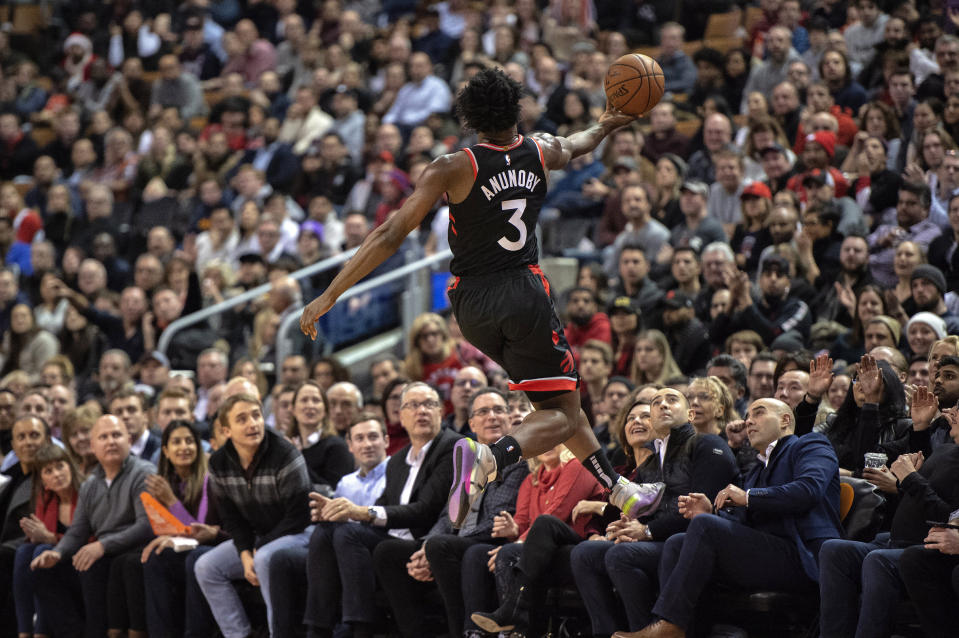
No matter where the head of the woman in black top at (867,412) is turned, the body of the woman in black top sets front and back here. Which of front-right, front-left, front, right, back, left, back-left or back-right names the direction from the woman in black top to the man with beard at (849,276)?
back-right

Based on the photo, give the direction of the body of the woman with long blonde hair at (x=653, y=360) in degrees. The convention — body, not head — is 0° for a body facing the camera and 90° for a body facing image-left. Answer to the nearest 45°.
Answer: approximately 45°

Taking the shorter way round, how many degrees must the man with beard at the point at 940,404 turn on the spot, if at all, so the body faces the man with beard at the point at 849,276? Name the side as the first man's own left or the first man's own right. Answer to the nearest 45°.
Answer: approximately 135° to the first man's own right

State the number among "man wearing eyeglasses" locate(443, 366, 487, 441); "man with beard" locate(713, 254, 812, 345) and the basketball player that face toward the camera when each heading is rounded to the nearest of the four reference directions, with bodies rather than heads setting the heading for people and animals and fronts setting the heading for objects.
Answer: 2

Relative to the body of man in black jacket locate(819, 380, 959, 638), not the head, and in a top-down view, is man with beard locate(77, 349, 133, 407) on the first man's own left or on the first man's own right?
on the first man's own right

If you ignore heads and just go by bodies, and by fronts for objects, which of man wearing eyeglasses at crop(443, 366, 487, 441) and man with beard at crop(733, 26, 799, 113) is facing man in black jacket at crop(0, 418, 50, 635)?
the man with beard

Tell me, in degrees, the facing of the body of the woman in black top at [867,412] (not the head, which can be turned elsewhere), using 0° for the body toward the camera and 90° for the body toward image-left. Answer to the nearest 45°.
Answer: approximately 45°

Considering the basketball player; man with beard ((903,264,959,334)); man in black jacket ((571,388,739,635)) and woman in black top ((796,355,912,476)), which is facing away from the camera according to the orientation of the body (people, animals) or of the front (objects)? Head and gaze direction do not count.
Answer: the basketball player

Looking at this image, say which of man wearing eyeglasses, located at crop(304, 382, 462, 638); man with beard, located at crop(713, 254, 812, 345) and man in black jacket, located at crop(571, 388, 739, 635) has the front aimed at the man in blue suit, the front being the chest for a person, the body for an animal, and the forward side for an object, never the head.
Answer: the man with beard

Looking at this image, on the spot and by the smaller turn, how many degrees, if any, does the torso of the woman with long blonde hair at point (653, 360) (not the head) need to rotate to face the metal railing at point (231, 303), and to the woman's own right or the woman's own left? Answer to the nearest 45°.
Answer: approximately 90° to the woman's own right

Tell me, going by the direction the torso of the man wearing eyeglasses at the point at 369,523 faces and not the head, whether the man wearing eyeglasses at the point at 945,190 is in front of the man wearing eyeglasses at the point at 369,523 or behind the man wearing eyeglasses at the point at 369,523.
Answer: behind

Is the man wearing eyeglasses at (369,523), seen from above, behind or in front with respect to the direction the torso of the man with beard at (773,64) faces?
in front

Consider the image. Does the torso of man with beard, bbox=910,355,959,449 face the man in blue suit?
yes

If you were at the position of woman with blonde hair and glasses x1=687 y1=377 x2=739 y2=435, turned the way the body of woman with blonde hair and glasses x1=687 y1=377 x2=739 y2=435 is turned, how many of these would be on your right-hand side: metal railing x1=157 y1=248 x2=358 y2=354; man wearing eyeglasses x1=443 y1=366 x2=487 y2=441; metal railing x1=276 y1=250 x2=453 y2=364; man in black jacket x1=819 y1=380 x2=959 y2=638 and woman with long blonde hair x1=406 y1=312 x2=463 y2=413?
4

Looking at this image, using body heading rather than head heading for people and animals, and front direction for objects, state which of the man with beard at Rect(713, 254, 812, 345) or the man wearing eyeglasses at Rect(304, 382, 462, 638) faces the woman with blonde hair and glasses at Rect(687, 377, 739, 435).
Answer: the man with beard

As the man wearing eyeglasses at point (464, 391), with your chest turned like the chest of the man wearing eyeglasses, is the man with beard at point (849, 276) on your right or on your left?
on your left

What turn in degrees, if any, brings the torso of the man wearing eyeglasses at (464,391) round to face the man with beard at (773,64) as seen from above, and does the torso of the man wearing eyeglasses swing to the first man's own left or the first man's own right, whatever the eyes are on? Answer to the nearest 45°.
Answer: approximately 135° to the first man's own left
